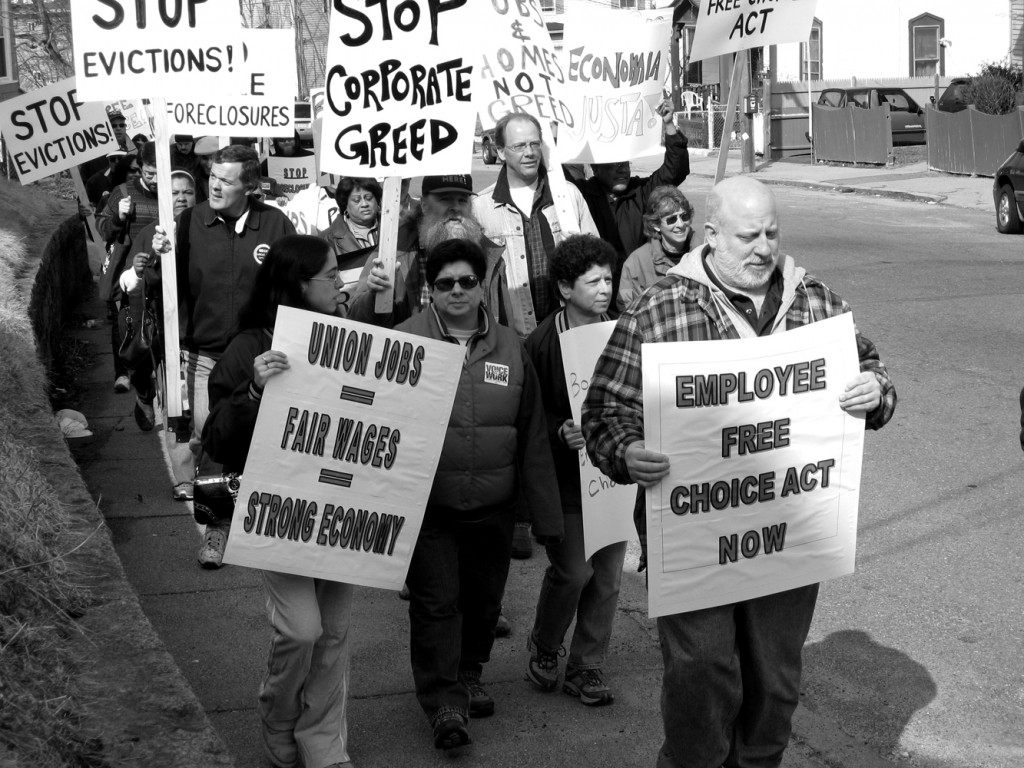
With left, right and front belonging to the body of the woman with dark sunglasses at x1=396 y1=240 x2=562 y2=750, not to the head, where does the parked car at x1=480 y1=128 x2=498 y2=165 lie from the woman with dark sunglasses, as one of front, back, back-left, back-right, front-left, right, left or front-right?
back

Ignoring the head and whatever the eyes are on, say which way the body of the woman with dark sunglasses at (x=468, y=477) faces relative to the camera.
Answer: toward the camera

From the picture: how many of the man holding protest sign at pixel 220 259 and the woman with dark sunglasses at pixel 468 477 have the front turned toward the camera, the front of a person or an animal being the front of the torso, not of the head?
2

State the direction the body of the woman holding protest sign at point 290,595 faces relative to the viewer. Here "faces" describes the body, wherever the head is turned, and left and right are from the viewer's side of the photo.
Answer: facing the viewer and to the right of the viewer

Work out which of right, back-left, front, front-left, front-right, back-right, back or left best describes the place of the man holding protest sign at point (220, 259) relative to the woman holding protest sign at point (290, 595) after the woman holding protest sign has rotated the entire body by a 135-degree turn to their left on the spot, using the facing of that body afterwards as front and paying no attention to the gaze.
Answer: front

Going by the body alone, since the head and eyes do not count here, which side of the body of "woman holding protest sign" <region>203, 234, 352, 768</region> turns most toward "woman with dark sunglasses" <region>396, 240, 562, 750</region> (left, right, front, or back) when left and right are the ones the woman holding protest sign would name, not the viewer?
left

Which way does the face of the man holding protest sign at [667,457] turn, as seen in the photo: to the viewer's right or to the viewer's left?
to the viewer's right

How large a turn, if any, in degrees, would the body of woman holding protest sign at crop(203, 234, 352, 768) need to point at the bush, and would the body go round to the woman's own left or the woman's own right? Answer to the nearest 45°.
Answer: approximately 90° to the woman's own left

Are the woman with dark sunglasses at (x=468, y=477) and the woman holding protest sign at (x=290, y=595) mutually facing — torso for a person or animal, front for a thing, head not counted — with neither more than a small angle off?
no

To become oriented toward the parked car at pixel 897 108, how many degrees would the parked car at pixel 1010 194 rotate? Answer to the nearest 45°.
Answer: approximately 45° to its right

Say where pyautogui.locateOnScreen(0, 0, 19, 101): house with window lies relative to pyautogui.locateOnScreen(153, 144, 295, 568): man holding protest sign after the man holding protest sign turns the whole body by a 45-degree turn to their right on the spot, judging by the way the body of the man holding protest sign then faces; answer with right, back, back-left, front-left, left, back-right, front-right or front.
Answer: back-right

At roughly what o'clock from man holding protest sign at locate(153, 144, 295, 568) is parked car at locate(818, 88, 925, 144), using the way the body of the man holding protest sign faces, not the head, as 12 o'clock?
The parked car is roughly at 7 o'clock from the man holding protest sign.

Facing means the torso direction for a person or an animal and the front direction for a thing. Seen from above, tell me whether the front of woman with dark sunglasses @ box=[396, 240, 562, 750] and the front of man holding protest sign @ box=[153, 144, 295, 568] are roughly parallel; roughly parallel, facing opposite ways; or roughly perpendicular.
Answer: roughly parallel

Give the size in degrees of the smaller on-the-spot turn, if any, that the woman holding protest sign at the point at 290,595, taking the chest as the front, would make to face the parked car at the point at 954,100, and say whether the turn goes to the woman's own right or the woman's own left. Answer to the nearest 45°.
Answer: approximately 90° to the woman's own left

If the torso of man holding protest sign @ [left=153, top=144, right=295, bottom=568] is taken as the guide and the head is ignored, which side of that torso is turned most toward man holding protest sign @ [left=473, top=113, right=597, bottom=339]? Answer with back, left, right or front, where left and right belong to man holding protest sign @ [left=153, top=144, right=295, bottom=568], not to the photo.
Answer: left

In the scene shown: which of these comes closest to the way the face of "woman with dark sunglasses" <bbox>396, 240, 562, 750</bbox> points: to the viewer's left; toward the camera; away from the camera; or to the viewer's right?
toward the camera
